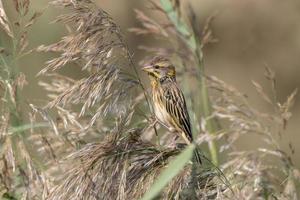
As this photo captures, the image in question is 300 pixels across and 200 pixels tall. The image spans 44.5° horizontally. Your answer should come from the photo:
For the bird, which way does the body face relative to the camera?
to the viewer's left

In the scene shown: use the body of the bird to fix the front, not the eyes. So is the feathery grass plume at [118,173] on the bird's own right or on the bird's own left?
on the bird's own left
